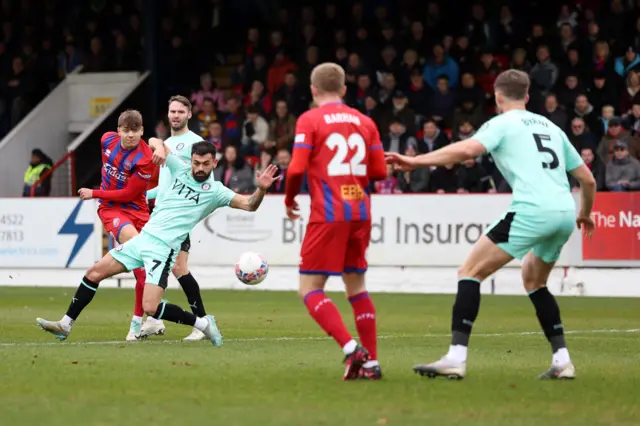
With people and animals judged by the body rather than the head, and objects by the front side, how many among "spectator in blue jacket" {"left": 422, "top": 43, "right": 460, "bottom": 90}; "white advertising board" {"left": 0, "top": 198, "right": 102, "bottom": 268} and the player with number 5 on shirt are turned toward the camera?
2

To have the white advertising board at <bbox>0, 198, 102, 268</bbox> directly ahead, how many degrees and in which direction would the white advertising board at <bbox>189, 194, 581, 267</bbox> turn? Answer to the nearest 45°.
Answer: approximately 90° to its right

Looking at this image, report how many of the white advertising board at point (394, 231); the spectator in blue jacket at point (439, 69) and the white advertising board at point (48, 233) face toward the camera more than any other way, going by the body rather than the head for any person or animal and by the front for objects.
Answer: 3

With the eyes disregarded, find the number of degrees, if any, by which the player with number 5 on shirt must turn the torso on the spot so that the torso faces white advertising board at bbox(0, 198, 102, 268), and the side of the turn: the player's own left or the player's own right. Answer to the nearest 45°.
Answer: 0° — they already face it

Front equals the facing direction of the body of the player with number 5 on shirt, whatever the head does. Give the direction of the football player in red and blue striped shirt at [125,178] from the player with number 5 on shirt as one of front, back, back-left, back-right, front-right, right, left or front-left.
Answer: front

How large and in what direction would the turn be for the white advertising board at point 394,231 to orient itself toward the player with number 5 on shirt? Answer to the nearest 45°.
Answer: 0° — it already faces them

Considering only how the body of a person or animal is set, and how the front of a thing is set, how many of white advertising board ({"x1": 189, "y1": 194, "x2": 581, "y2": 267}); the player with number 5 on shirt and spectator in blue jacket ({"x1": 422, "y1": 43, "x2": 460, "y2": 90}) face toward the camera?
2

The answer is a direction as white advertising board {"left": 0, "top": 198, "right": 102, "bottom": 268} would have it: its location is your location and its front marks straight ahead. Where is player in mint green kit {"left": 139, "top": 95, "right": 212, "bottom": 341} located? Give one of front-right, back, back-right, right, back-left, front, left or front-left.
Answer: front

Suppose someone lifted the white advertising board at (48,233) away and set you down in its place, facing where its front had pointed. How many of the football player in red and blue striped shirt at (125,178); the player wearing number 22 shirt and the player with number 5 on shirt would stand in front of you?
3

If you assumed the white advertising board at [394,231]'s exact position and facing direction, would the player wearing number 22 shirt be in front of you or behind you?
in front

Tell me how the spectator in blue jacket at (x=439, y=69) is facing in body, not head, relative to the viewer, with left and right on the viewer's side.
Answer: facing the viewer

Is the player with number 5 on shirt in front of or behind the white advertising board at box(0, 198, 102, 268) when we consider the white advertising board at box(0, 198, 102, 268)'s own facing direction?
in front

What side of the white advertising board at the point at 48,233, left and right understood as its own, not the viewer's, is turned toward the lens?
front

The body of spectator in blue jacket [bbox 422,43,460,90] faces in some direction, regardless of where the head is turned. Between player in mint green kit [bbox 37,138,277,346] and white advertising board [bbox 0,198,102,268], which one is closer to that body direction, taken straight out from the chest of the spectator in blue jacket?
the player in mint green kit

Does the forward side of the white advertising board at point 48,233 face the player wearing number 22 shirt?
yes

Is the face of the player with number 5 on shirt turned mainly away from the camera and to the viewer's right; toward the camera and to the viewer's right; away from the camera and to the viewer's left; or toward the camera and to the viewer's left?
away from the camera and to the viewer's left

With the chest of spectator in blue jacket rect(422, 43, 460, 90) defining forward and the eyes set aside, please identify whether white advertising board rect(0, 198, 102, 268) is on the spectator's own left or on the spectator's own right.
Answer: on the spectator's own right

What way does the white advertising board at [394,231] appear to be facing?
toward the camera

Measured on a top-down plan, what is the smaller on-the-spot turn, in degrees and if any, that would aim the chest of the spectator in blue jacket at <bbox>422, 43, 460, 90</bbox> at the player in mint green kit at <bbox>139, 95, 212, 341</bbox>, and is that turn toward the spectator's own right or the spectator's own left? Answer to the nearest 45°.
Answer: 0° — they already face them
